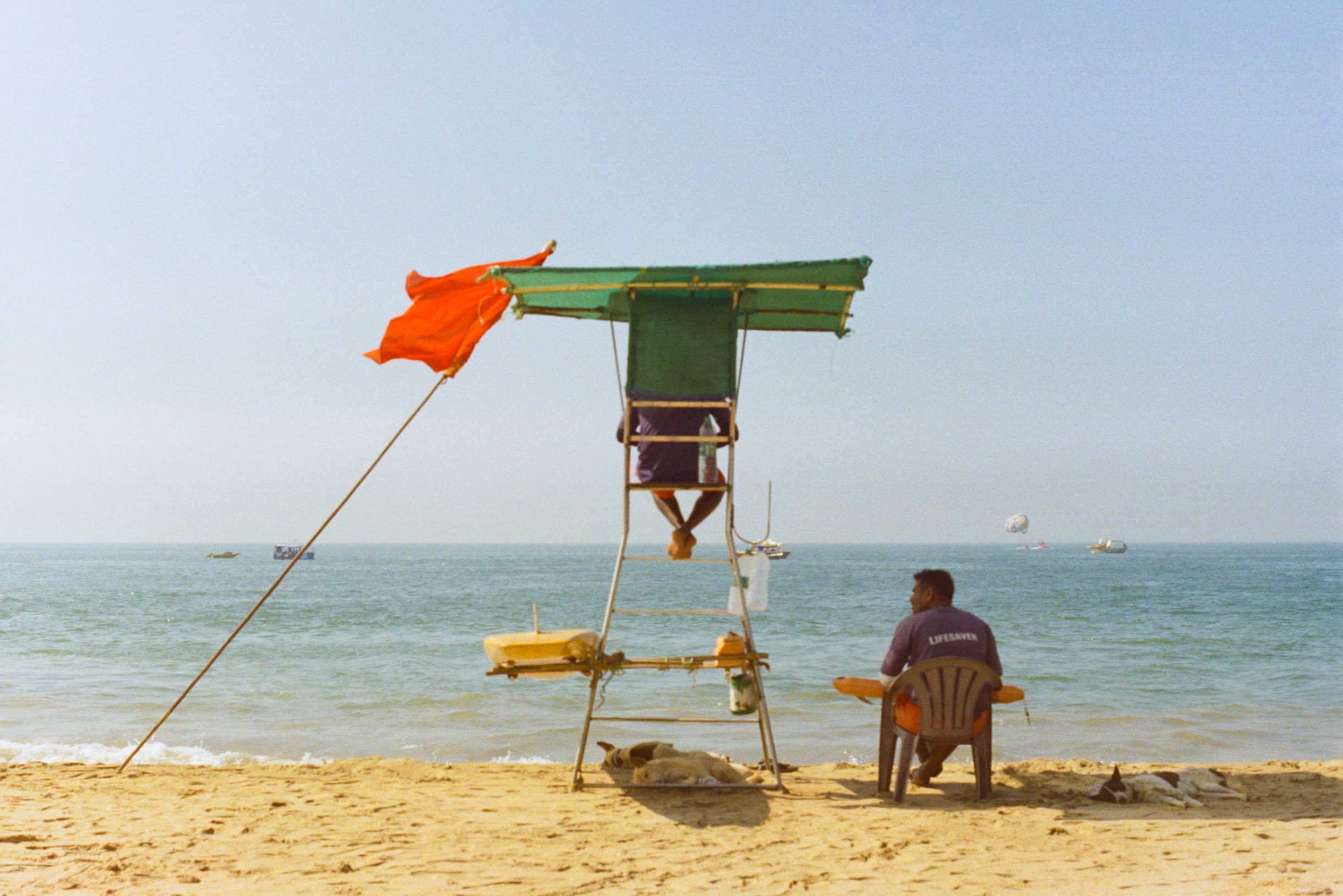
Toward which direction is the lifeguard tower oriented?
away from the camera

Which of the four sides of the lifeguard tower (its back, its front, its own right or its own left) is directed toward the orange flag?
left

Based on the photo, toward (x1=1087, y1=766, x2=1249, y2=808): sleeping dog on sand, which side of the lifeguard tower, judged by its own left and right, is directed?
right
